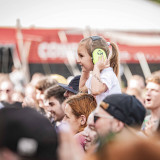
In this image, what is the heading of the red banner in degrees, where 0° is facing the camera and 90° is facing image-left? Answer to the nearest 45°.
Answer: approximately 0°
